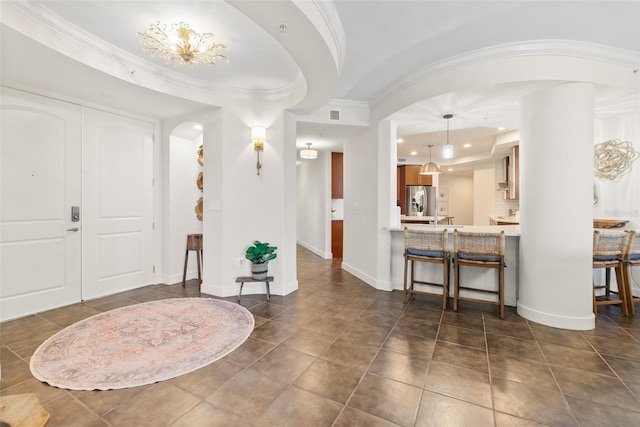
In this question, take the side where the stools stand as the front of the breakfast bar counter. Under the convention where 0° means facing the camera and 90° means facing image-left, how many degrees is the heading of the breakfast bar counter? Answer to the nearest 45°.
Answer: approximately 0°

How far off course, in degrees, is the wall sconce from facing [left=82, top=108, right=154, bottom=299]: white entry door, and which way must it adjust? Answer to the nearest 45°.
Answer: approximately 90° to its right

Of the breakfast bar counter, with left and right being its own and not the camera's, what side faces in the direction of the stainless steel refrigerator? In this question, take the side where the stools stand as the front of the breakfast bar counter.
back

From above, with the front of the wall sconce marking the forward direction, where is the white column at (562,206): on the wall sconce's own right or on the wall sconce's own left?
on the wall sconce's own left

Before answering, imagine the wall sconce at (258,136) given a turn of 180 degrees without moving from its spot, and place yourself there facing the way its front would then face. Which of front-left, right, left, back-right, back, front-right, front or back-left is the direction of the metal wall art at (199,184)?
front-left

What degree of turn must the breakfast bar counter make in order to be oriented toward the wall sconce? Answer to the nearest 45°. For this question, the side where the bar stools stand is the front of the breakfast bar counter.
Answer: approximately 90° to its right
